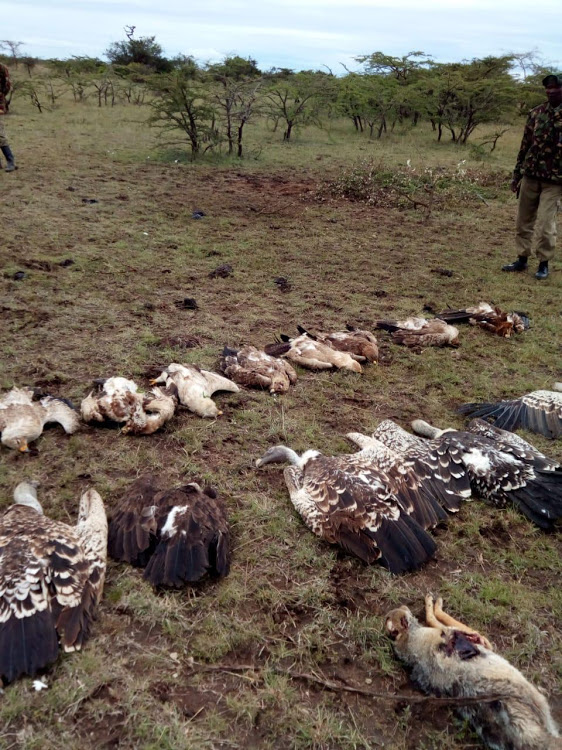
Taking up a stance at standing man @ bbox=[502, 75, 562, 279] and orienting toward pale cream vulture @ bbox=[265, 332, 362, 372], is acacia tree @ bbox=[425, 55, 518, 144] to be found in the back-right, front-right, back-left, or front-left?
back-right

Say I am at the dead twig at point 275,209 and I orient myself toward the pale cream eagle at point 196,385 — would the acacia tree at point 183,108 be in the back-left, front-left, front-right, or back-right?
back-right

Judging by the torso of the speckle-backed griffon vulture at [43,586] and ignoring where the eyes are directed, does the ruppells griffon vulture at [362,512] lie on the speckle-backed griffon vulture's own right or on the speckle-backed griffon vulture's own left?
on the speckle-backed griffon vulture's own right

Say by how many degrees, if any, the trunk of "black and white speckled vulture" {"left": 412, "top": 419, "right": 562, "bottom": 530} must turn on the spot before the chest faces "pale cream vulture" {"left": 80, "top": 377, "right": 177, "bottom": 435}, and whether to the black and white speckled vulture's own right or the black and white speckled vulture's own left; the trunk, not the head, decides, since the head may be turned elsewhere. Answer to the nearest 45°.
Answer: approximately 45° to the black and white speckled vulture's own left

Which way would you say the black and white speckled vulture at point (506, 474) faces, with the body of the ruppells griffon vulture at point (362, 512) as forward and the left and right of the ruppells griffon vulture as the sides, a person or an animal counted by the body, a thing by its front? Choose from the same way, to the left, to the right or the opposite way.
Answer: the same way

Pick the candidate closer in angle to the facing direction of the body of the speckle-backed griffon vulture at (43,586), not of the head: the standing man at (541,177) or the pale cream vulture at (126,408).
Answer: the pale cream vulture

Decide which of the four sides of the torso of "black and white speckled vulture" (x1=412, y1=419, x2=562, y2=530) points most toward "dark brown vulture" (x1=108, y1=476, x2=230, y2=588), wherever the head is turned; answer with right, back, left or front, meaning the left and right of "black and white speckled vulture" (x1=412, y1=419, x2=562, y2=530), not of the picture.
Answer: left

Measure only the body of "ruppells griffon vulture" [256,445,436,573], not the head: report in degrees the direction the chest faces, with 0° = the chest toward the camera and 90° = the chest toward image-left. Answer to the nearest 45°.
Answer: approximately 135°

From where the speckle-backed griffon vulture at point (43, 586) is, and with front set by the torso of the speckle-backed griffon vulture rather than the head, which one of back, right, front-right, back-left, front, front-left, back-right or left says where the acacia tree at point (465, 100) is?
front-right

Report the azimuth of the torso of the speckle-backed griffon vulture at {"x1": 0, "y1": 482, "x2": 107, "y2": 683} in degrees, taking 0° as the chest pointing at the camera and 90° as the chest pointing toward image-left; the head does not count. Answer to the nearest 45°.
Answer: approximately 180°

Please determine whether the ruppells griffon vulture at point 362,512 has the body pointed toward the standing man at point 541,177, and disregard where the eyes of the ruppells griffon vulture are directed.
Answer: no

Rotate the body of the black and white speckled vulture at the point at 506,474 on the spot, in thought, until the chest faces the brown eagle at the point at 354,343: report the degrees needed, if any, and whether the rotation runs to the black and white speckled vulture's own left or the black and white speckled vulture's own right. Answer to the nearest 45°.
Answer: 0° — it already faces it

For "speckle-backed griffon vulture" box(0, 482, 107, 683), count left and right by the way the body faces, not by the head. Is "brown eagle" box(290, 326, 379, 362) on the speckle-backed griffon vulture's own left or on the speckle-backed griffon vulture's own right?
on the speckle-backed griffon vulture's own right

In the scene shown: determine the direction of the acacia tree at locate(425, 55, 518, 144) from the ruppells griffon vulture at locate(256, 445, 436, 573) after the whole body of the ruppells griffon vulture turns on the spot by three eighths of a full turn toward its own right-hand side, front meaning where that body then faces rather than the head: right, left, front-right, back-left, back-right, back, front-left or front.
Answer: left

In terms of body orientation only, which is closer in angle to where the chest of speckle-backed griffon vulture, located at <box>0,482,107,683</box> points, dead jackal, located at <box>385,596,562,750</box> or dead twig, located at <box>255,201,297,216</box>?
the dead twig

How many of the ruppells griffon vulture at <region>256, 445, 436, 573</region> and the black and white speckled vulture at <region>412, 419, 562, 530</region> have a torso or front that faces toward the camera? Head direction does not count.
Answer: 0

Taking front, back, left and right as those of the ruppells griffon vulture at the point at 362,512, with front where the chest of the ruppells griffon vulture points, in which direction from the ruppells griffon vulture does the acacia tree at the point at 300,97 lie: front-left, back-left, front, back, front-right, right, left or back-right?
front-right

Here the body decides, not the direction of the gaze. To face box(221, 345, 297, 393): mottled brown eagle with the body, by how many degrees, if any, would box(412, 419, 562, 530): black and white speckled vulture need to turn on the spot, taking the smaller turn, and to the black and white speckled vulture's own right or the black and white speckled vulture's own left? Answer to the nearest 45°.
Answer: approximately 45° to the black and white speckled vulture's own left
